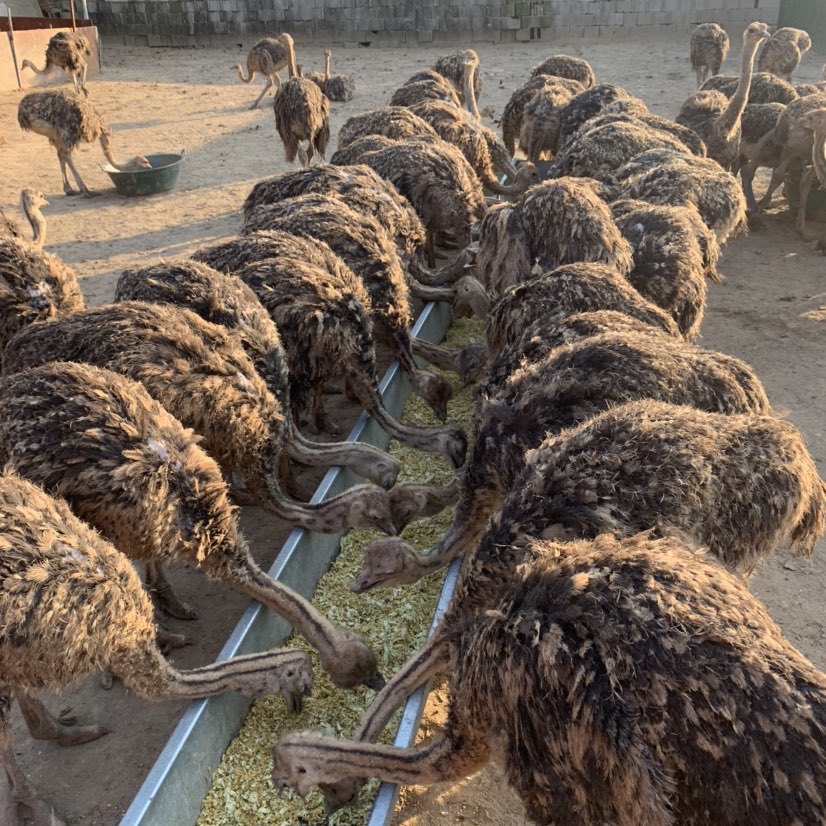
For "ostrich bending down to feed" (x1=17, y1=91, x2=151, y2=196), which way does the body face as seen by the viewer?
to the viewer's right

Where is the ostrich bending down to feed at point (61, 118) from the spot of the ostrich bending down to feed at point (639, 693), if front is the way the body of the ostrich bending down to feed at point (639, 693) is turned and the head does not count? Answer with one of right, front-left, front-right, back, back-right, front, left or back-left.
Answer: front-right

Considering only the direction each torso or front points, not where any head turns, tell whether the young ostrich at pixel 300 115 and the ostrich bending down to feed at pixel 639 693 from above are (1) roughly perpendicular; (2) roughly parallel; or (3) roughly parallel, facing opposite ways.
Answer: roughly perpendicular

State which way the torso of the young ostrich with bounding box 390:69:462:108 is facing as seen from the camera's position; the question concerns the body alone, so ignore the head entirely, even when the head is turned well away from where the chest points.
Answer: to the viewer's right

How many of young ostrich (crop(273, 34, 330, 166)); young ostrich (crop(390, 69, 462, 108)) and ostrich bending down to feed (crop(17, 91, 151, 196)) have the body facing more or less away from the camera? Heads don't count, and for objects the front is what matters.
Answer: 1

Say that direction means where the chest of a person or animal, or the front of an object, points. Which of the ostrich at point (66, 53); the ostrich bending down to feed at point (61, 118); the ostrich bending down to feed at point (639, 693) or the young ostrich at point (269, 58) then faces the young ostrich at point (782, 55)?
the ostrich bending down to feed at point (61, 118)

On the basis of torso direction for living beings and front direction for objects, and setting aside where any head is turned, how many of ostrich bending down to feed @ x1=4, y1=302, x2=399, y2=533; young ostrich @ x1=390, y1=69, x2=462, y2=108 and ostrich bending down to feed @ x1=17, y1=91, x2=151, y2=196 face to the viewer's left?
0

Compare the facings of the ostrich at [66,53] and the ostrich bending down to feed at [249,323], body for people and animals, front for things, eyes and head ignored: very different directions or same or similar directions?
very different directions

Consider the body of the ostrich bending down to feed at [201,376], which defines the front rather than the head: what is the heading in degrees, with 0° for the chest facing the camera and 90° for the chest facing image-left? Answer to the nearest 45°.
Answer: approximately 270°

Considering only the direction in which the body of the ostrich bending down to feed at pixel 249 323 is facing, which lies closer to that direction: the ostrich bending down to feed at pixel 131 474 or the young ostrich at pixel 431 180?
the young ostrich

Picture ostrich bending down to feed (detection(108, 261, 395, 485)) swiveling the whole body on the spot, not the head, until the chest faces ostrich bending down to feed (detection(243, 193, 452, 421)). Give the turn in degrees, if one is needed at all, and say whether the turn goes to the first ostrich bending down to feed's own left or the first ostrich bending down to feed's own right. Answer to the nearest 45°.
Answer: approximately 45° to the first ostrich bending down to feed's own left

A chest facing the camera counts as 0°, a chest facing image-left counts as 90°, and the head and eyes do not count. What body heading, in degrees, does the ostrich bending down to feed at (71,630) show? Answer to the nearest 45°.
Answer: approximately 270°

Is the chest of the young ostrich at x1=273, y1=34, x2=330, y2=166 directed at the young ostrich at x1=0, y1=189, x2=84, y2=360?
no

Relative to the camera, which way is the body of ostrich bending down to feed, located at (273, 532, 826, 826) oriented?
to the viewer's left

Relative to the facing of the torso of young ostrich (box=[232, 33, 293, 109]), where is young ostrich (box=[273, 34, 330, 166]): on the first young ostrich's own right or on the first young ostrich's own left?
on the first young ostrich's own left

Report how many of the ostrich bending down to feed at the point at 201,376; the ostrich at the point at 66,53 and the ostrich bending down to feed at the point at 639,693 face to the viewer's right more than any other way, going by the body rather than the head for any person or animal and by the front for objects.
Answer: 1

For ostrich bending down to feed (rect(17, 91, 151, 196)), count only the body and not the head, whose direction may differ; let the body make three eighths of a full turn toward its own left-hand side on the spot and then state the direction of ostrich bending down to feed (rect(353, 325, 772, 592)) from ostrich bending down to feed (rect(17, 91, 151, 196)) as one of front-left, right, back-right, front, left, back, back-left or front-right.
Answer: back-left
